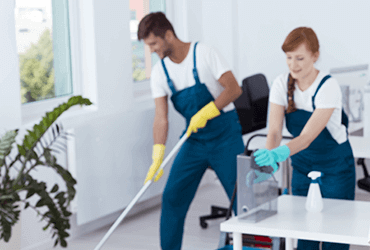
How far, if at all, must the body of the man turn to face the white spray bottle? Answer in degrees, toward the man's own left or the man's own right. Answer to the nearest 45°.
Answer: approximately 90° to the man's own left

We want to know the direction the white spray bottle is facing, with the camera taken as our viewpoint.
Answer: facing to the left of the viewer

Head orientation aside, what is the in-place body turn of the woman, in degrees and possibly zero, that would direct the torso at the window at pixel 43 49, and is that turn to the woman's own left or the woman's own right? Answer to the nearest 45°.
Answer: approximately 90° to the woman's own right

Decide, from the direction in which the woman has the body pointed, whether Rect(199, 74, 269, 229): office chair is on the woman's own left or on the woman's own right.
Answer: on the woman's own right

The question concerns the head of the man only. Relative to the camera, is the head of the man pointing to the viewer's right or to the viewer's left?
to the viewer's left
